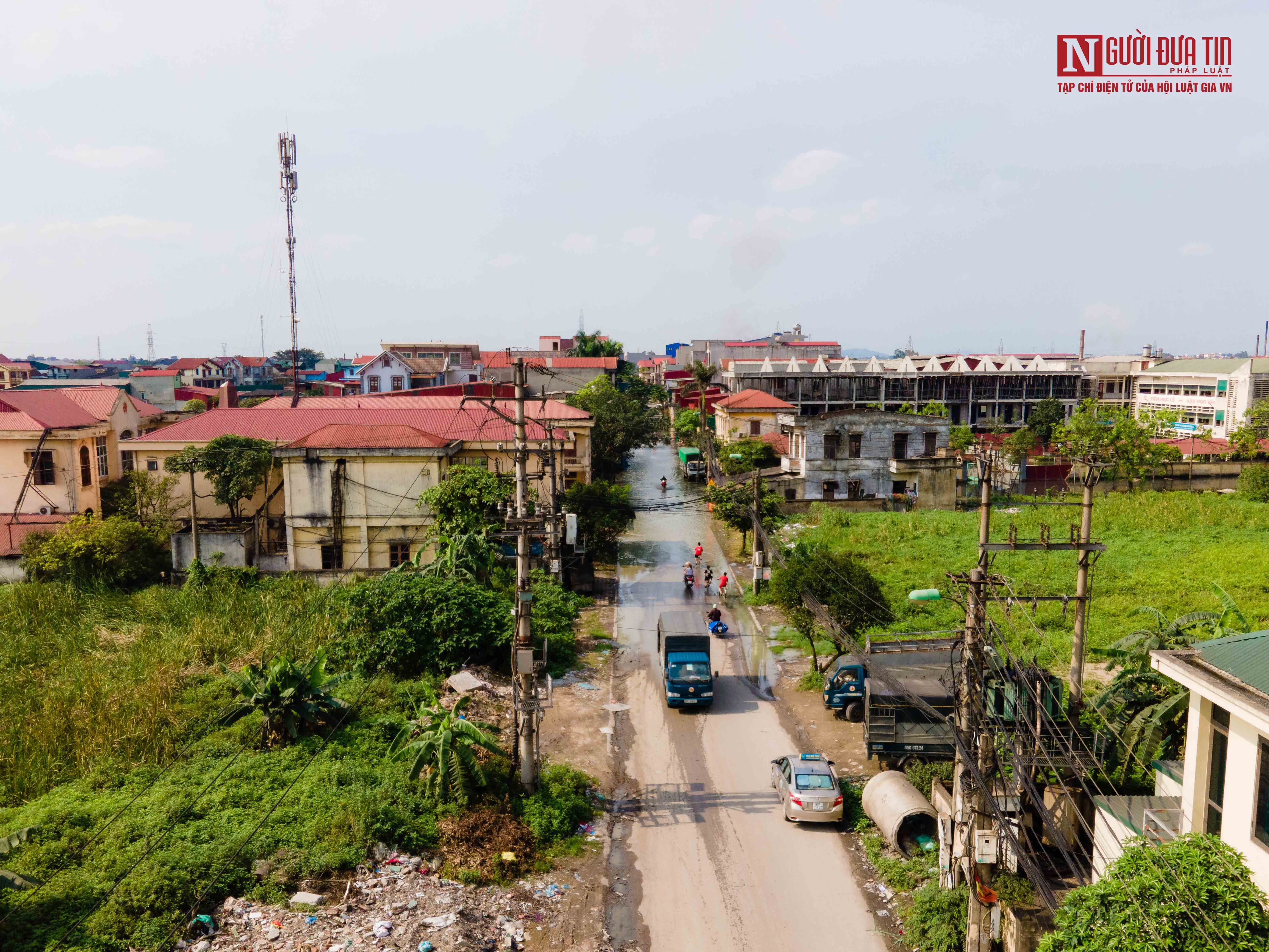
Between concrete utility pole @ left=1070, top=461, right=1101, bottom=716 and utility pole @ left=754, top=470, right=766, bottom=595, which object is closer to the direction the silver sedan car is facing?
the utility pole

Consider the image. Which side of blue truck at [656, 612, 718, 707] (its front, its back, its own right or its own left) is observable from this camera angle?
front

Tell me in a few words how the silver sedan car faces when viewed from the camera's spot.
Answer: facing away from the viewer

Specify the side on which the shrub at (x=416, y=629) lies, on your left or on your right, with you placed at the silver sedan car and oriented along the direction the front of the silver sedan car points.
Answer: on your left

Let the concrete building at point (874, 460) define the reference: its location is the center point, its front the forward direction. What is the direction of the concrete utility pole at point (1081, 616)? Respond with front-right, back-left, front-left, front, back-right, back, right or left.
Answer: left

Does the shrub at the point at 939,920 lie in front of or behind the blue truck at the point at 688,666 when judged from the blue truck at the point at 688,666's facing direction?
in front

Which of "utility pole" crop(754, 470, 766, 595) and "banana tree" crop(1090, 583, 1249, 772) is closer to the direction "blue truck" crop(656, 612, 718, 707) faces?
the banana tree
